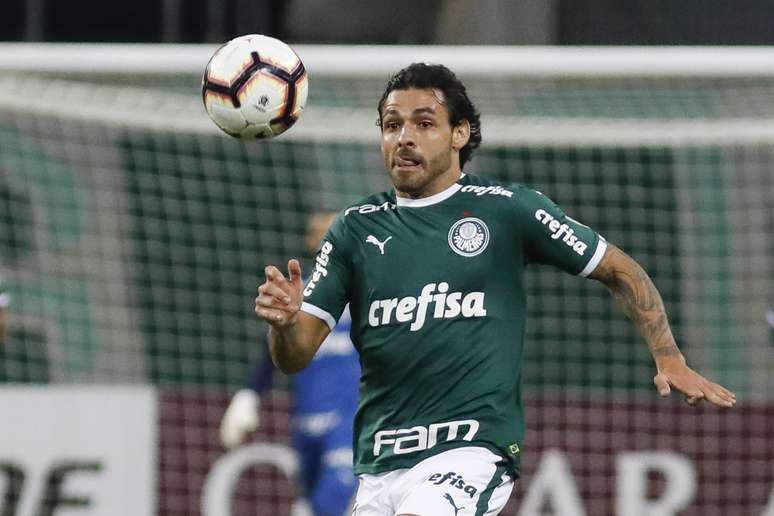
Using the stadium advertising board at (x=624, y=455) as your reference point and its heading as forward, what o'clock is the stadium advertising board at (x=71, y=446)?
the stadium advertising board at (x=71, y=446) is roughly at 3 o'clock from the stadium advertising board at (x=624, y=455).

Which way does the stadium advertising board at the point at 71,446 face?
toward the camera

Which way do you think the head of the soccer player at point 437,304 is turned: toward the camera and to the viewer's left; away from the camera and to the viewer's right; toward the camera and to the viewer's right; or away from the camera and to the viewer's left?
toward the camera and to the viewer's left

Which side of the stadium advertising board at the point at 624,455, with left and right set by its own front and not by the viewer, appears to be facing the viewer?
front

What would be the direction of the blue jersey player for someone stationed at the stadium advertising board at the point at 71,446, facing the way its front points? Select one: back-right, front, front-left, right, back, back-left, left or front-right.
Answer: front-left

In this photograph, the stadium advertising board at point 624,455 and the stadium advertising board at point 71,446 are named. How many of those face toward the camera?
2

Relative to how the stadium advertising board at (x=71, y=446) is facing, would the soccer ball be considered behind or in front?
in front

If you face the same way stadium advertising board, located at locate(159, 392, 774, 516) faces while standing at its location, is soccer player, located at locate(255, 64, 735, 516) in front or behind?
in front
